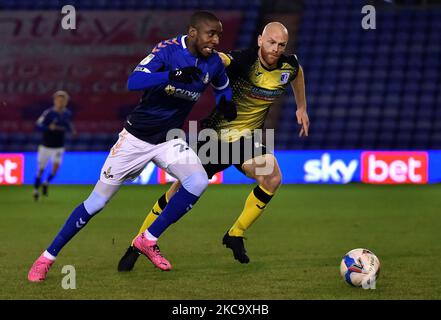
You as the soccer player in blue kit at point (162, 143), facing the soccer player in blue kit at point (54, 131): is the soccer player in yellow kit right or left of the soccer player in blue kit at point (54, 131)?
right

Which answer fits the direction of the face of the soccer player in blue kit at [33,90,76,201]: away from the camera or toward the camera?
toward the camera

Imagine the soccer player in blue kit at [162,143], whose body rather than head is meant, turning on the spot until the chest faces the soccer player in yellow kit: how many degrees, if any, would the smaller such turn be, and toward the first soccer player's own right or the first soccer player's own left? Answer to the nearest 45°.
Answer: approximately 90° to the first soccer player's own left

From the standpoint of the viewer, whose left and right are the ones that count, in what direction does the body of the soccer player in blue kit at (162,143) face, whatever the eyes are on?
facing the viewer and to the right of the viewer

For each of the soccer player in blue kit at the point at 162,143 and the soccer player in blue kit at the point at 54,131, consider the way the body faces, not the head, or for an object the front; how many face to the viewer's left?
0

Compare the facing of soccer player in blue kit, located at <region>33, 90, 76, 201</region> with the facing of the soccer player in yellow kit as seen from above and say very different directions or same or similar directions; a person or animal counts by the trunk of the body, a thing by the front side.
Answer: same or similar directions

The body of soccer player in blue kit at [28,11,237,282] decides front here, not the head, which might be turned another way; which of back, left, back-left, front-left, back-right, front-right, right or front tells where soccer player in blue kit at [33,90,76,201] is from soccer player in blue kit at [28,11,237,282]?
back-left

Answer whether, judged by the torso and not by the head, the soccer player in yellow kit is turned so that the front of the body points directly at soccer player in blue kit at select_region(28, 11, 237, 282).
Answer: no

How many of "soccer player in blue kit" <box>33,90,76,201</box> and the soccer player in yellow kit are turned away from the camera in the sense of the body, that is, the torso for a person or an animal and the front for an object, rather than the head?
0

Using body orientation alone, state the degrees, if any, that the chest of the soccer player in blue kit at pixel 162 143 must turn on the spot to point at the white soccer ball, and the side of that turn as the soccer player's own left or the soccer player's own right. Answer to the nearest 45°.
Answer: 0° — they already face it
